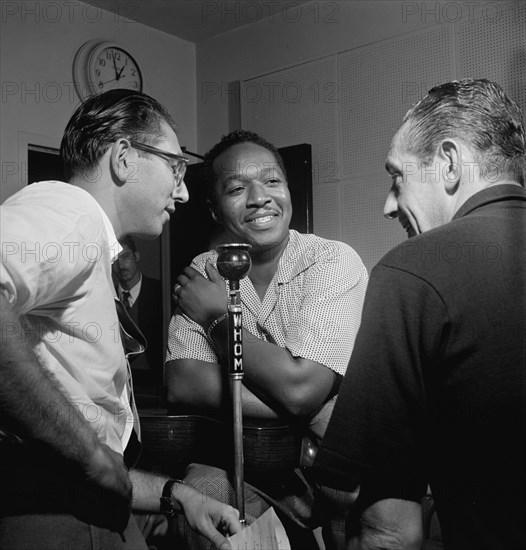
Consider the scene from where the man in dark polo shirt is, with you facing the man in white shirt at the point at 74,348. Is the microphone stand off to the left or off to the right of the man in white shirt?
right

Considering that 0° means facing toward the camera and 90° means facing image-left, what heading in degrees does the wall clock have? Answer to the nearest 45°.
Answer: approximately 315°

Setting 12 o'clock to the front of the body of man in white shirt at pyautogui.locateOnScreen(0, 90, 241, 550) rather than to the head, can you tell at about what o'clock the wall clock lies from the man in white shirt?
The wall clock is roughly at 9 o'clock from the man in white shirt.

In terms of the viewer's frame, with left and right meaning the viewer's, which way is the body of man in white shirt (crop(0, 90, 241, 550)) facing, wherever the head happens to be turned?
facing to the right of the viewer

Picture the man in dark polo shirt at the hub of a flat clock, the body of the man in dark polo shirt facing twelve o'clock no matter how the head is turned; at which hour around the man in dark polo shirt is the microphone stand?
The microphone stand is roughly at 12 o'clock from the man in dark polo shirt.

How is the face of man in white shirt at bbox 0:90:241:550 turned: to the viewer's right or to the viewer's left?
to the viewer's right

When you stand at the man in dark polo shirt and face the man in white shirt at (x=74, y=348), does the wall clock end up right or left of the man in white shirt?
right

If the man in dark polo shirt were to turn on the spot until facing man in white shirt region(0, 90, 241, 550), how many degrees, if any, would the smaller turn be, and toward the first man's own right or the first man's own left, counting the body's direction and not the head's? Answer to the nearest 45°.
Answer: approximately 45° to the first man's own left

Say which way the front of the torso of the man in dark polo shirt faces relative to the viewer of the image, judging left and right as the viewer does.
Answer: facing away from the viewer and to the left of the viewer

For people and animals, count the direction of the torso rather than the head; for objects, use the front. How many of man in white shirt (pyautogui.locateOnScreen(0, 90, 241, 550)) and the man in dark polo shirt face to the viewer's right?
1

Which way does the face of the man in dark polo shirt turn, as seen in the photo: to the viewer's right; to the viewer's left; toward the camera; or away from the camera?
to the viewer's left

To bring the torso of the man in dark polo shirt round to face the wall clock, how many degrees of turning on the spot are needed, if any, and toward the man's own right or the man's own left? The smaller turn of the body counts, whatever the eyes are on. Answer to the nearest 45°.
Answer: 0° — they already face it

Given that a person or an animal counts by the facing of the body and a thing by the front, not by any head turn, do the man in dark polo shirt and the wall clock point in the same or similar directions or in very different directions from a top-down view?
very different directions

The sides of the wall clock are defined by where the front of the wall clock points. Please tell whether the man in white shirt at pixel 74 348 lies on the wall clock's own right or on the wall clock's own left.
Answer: on the wall clock's own right
